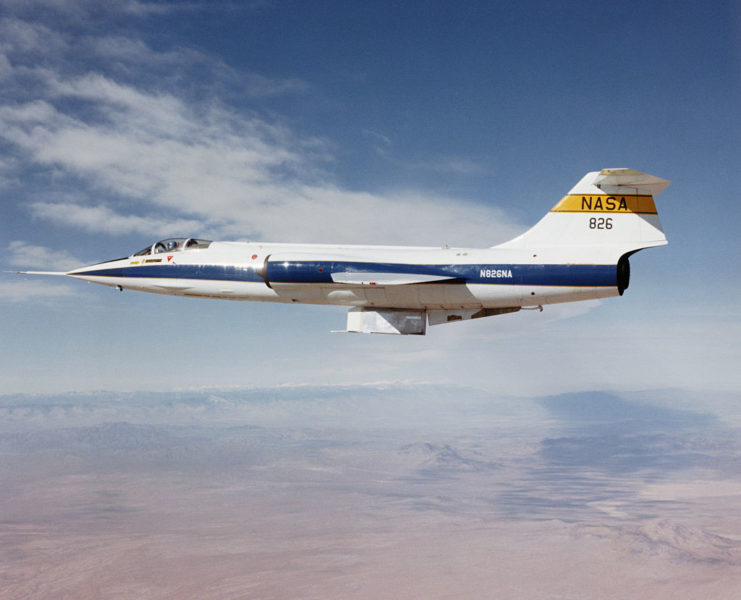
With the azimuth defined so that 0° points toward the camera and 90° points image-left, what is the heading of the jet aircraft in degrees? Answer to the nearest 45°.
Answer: approximately 90°
